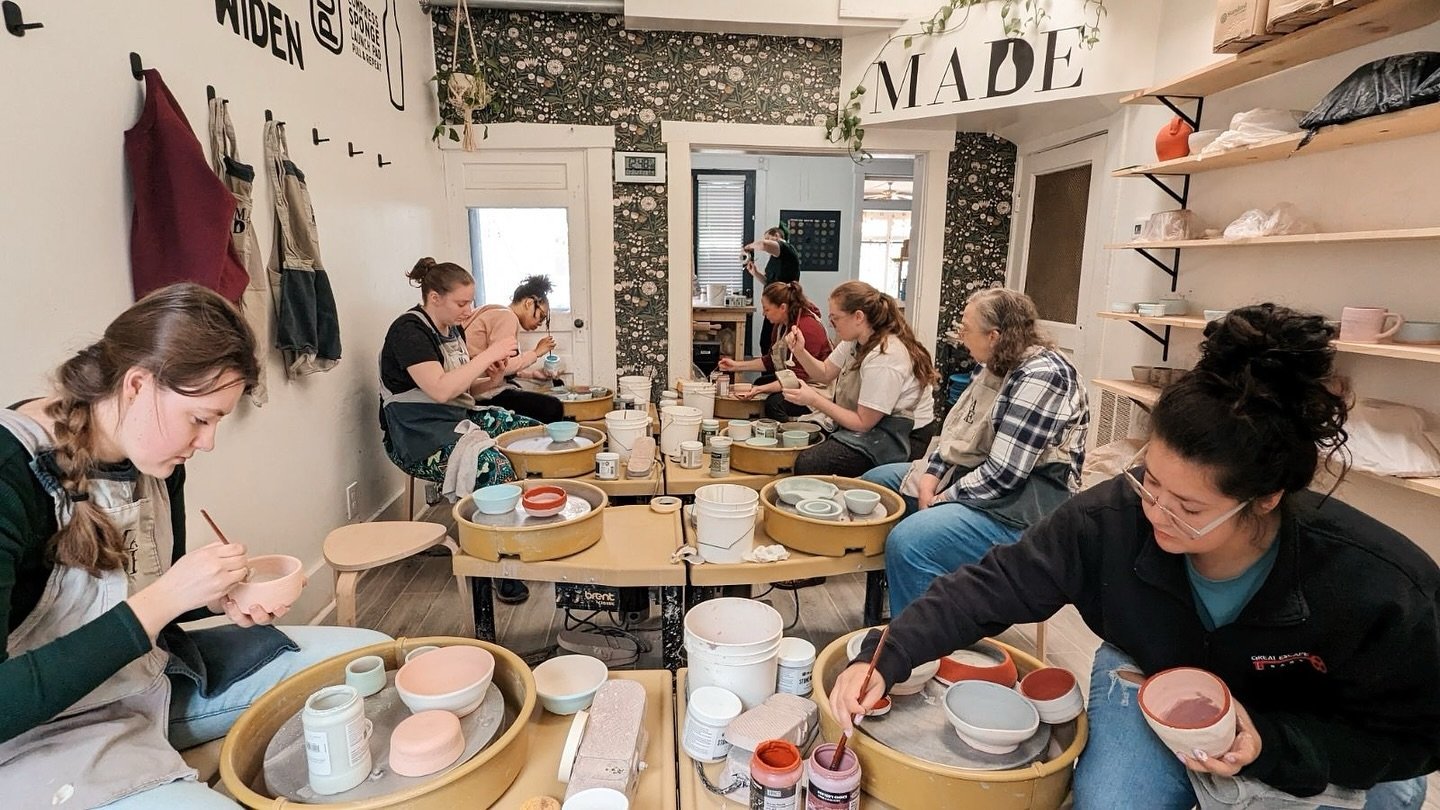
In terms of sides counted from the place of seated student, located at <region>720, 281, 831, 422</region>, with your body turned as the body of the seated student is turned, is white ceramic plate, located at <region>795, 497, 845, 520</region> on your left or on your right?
on your left

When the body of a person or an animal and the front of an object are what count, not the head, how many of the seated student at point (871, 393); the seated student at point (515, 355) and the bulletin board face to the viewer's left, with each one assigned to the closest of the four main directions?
1

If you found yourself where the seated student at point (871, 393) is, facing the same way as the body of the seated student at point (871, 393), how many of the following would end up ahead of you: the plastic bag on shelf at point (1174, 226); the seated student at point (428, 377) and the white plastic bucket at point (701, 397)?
2

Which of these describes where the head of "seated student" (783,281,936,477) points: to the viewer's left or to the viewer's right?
to the viewer's left

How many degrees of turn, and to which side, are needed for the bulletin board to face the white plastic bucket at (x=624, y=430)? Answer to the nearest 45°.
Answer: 0° — it already faces it

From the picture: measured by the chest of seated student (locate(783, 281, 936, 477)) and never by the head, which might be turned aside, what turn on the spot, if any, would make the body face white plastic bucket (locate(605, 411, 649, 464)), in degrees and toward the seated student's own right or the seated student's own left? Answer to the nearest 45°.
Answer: approximately 45° to the seated student's own left

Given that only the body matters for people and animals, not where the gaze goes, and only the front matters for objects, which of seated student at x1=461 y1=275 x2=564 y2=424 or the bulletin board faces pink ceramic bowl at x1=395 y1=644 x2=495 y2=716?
the bulletin board

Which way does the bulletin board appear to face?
toward the camera

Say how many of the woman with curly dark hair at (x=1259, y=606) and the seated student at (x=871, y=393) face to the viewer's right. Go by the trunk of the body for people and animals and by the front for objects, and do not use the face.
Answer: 0

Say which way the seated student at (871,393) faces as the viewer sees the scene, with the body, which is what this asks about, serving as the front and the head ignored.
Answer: to the viewer's left

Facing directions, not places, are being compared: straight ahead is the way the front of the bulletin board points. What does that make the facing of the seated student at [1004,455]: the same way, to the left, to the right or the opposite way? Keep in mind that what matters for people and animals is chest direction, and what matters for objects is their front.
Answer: to the right

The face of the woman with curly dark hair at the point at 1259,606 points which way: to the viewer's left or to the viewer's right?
to the viewer's left

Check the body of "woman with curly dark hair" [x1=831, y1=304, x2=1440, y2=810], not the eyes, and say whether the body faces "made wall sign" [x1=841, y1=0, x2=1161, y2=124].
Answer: no

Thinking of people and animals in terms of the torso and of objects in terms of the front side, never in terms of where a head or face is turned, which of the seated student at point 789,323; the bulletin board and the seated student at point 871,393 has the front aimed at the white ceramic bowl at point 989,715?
the bulletin board

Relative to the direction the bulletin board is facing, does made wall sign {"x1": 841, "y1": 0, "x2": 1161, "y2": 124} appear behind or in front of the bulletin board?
in front

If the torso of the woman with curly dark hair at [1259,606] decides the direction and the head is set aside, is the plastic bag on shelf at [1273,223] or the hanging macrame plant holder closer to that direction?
the hanging macrame plant holder

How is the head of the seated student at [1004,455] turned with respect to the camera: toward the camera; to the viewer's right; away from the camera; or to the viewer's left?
to the viewer's left

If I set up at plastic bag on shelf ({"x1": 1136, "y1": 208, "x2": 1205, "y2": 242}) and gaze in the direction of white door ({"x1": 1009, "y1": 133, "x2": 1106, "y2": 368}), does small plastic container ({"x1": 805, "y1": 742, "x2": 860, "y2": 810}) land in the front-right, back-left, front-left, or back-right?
back-left

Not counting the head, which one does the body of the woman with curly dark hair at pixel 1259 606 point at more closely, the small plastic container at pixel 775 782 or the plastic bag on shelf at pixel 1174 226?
the small plastic container

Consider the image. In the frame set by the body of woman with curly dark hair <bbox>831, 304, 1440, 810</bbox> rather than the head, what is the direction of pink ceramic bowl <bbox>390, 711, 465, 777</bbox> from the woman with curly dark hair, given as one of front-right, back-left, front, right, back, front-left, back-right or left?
front

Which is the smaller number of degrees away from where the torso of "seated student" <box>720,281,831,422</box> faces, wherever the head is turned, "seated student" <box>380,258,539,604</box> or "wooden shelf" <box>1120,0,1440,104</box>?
the seated student
